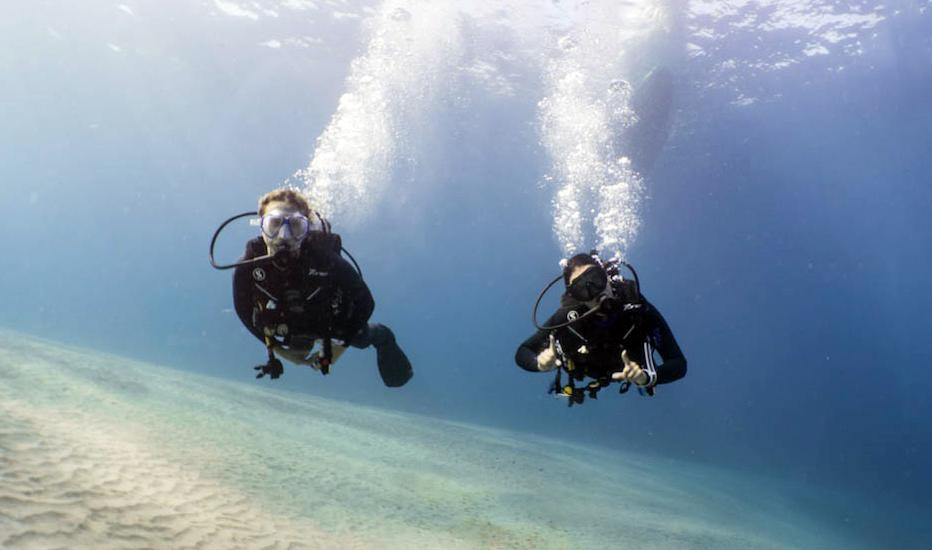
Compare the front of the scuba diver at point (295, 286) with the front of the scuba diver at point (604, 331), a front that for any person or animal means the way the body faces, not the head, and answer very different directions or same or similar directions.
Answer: same or similar directions

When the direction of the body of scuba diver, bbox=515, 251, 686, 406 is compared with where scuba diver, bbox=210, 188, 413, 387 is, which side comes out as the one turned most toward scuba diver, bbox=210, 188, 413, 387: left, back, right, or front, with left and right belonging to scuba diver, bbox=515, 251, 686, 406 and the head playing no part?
right

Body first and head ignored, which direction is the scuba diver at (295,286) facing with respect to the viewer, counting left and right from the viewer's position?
facing the viewer

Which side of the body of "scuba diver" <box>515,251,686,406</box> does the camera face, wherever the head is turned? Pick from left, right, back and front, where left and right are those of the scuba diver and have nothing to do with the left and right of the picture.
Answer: front

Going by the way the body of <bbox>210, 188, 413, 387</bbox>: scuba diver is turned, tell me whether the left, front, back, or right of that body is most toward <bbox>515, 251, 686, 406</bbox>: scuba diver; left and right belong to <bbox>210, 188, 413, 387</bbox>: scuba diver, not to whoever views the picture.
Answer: left

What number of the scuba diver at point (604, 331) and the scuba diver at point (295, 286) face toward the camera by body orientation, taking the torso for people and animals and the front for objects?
2
